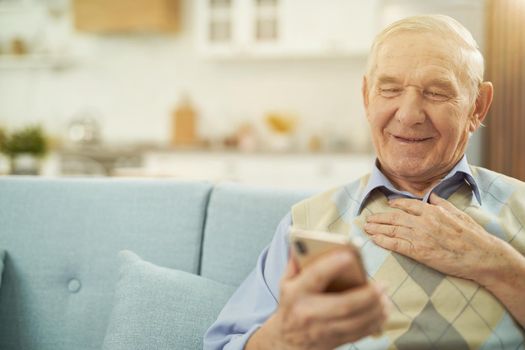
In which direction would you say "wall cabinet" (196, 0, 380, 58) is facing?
toward the camera

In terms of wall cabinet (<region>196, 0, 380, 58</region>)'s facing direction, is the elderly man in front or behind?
in front

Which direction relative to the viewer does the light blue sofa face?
toward the camera

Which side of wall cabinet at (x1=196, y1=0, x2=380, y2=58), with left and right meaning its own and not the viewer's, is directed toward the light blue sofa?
front

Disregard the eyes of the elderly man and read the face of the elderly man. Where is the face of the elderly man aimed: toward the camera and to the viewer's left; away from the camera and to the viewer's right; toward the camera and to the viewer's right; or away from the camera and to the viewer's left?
toward the camera and to the viewer's left

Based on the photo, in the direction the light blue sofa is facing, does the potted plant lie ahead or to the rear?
to the rear

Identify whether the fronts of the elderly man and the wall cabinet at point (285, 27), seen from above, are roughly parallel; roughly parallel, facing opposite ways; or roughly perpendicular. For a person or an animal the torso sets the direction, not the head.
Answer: roughly parallel

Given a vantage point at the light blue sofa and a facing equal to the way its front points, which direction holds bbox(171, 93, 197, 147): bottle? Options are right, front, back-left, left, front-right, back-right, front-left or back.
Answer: back

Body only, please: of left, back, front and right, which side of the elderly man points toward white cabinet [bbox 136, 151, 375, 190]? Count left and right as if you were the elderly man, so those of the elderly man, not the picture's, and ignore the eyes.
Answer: back

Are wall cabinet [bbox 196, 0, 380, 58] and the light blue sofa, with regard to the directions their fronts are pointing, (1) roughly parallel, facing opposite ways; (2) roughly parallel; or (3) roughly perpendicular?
roughly parallel
